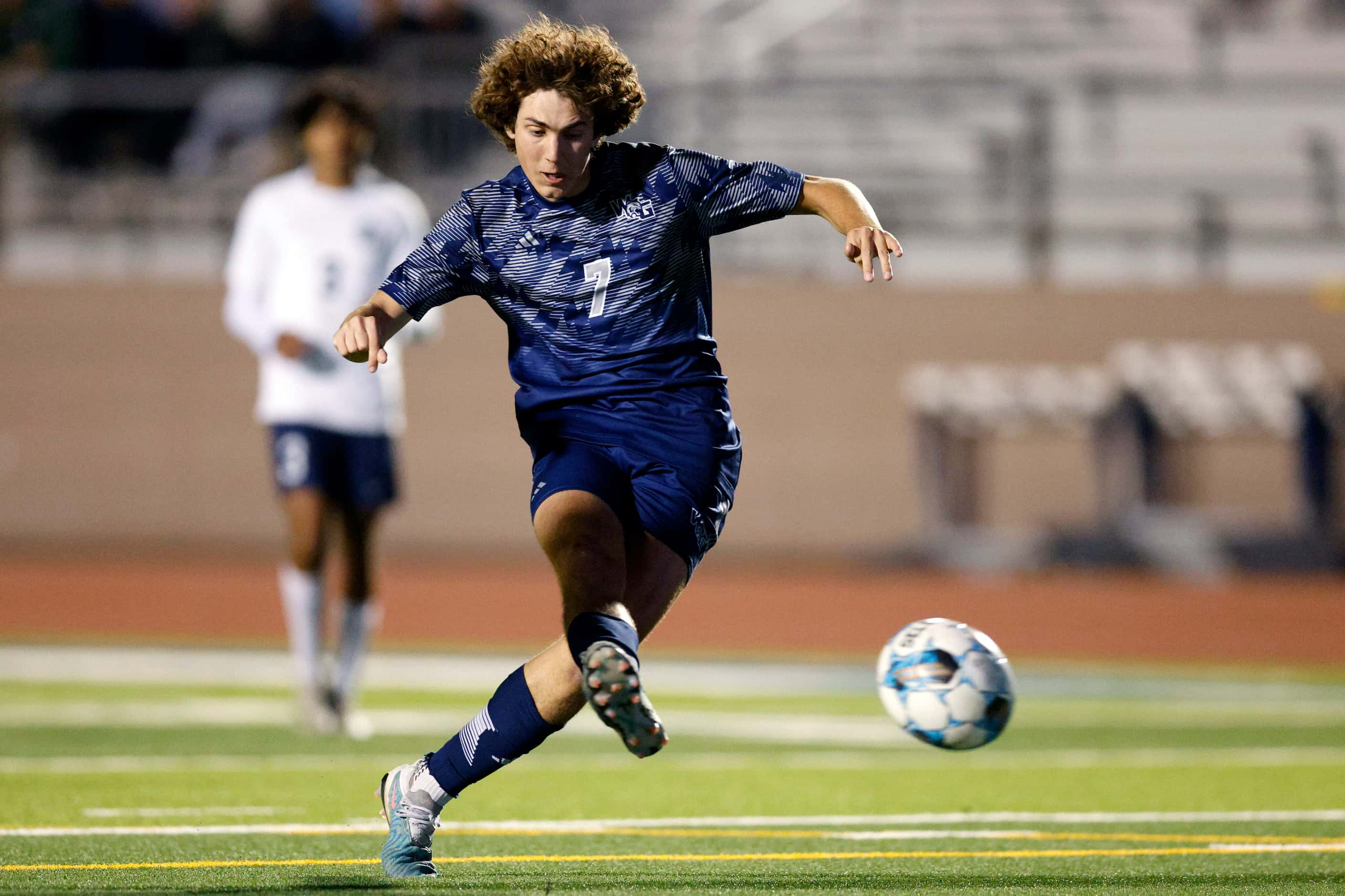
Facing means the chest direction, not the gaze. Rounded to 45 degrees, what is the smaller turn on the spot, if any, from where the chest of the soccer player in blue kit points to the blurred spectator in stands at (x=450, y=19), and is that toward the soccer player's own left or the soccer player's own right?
approximately 180°

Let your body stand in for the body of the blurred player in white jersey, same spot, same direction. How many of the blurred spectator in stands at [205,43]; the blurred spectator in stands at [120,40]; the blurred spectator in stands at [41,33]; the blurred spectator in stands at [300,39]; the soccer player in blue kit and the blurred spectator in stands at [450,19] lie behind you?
5

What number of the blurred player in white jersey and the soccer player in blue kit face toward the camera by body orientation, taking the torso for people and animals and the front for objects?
2

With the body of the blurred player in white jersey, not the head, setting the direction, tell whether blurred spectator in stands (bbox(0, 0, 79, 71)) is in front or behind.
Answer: behind

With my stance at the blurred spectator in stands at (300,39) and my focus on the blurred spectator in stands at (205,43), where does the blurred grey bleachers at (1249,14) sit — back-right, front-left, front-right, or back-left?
back-right

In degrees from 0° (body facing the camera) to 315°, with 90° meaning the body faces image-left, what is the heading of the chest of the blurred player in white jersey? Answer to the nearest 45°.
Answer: approximately 0°

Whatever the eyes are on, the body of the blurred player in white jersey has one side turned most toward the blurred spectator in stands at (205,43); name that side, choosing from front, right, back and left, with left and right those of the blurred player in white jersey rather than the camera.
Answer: back

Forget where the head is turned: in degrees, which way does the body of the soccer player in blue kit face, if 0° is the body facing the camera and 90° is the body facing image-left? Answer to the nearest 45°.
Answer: approximately 0°
